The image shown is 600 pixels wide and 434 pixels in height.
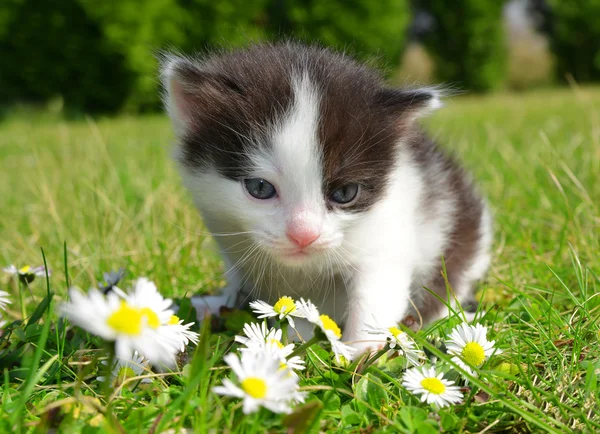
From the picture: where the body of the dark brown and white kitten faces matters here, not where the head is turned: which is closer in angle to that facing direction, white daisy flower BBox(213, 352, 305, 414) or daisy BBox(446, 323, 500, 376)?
the white daisy flower

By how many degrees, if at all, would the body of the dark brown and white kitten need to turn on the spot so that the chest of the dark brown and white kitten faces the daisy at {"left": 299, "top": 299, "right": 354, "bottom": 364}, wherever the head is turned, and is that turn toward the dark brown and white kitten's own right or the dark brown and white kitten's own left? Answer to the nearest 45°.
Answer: approximately 45° to the dark brown and white kitten's own left

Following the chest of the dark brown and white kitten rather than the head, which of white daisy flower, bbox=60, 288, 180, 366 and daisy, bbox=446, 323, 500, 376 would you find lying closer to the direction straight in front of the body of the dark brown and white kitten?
the white daisy flower

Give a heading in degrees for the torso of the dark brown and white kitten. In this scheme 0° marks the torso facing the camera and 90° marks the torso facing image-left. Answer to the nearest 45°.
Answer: approximately 45°

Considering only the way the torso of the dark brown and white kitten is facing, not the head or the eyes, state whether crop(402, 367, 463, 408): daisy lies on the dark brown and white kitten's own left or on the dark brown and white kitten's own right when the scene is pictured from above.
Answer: on the dark brown and white kitten's own left
